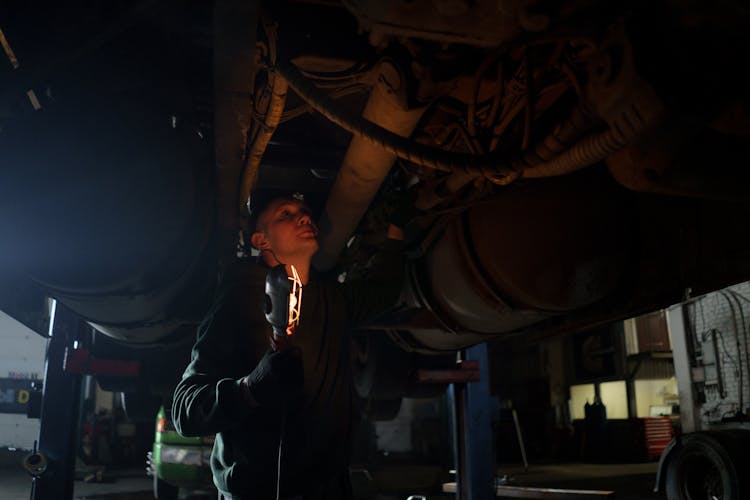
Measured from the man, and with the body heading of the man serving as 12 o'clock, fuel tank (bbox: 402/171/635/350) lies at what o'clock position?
The fuel tank is roughly at 11 o'clock from the man.

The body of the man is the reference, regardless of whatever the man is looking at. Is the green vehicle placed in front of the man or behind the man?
behind

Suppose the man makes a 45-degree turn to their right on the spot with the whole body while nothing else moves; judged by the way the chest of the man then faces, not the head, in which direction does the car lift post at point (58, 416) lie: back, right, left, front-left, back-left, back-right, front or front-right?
back-right

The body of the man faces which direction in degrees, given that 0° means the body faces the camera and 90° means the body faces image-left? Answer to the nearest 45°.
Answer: approximately 315°
